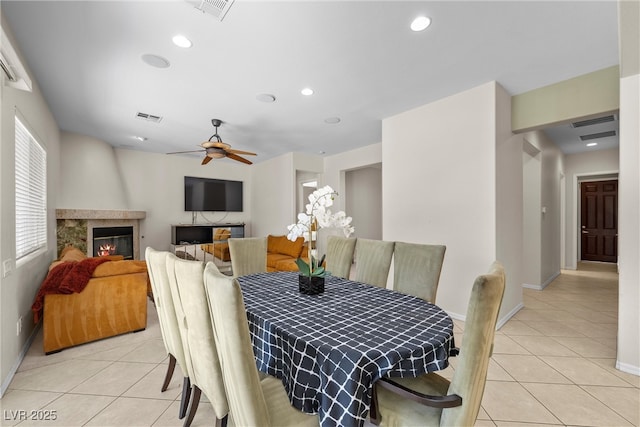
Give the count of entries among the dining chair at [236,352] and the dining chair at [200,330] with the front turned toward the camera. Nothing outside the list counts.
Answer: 0

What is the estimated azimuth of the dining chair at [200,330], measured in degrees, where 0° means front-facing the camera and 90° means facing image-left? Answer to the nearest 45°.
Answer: approximately 225°

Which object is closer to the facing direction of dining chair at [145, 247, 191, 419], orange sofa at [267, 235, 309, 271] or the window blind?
the orange sofa

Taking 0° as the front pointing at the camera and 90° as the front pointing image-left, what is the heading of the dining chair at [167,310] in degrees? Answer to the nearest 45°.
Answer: approximately 225°

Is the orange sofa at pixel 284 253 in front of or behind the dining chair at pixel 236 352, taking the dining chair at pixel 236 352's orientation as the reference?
in front

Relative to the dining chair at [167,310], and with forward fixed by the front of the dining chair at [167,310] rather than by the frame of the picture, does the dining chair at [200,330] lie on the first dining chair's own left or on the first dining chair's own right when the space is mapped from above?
on the first dining chair's own right

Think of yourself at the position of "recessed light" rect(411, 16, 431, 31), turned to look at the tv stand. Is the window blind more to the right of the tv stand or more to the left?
left

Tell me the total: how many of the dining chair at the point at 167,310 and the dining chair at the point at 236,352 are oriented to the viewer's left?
0

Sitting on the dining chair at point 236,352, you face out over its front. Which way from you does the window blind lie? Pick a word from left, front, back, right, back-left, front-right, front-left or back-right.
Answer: left

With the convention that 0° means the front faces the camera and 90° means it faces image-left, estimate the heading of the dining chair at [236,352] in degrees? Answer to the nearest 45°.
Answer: approximately 225°
